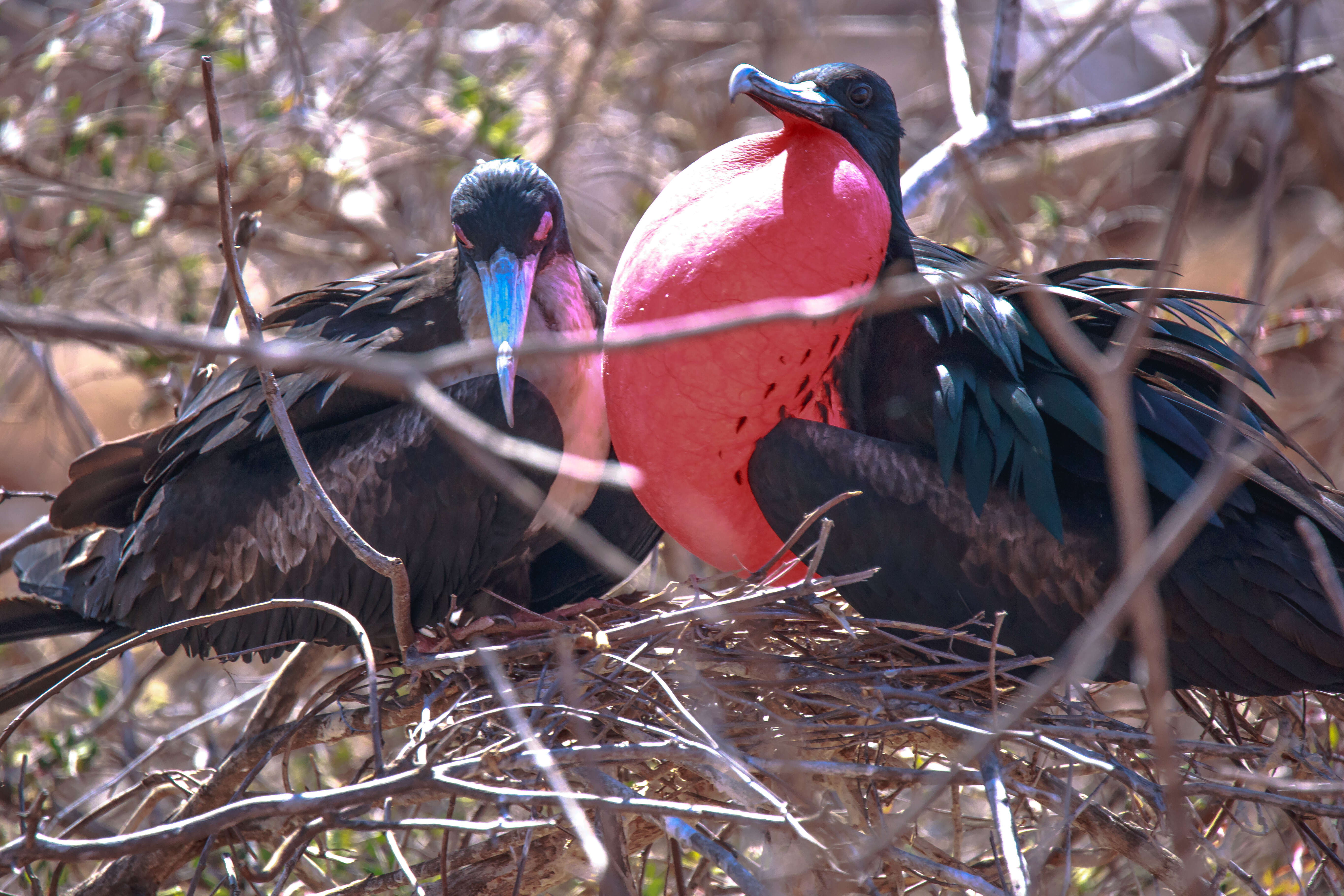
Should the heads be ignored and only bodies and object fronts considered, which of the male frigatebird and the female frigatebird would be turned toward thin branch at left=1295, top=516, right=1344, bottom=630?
the female frigatebird

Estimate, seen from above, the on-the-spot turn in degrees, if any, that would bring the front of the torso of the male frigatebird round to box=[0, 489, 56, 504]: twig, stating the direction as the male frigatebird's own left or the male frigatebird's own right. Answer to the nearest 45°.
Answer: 0° — it already faces it

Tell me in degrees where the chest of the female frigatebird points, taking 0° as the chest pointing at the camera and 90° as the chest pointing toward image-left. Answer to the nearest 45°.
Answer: approximately 315°

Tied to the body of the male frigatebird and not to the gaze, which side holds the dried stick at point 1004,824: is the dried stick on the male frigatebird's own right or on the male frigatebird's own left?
on the male frigatebird's own left

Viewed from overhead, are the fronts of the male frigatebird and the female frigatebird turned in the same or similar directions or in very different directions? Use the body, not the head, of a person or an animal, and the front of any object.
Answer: very different directions

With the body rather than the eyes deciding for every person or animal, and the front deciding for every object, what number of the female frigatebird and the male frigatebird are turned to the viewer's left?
1

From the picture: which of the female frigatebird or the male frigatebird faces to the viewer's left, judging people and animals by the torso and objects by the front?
the male frigatebird

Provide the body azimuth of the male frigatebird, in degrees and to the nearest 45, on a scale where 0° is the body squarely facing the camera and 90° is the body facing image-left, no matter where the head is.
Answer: approximately 90°
